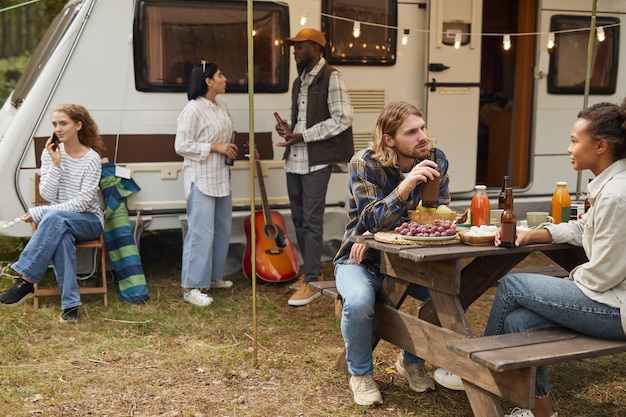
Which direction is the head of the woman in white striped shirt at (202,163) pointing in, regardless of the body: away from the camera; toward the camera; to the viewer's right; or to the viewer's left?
to the viewer's right

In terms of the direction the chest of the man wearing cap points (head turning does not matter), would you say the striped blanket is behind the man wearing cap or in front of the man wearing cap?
in front

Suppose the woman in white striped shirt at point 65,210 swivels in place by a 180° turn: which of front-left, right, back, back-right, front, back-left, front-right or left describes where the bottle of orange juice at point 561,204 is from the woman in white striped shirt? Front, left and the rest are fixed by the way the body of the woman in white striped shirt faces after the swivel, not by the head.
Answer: right

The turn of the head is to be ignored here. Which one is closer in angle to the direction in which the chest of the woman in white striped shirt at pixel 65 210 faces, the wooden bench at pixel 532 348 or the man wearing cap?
the wooden bench

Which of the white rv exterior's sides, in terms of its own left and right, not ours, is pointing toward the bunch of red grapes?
left

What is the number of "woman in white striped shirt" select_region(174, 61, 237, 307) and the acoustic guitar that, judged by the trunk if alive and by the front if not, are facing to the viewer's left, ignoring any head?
0

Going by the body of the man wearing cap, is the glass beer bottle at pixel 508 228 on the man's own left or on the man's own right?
on the man's own left

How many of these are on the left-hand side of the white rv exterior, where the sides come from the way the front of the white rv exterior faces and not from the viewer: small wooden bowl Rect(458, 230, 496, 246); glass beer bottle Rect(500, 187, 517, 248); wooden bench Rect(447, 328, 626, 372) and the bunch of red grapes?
4

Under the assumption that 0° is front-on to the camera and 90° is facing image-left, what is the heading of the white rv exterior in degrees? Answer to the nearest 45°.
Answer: approximately 90°

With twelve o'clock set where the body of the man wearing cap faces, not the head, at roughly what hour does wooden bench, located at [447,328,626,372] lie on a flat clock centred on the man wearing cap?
The wooden bench is roughly at 10 o'clock from the man wearing cap.
